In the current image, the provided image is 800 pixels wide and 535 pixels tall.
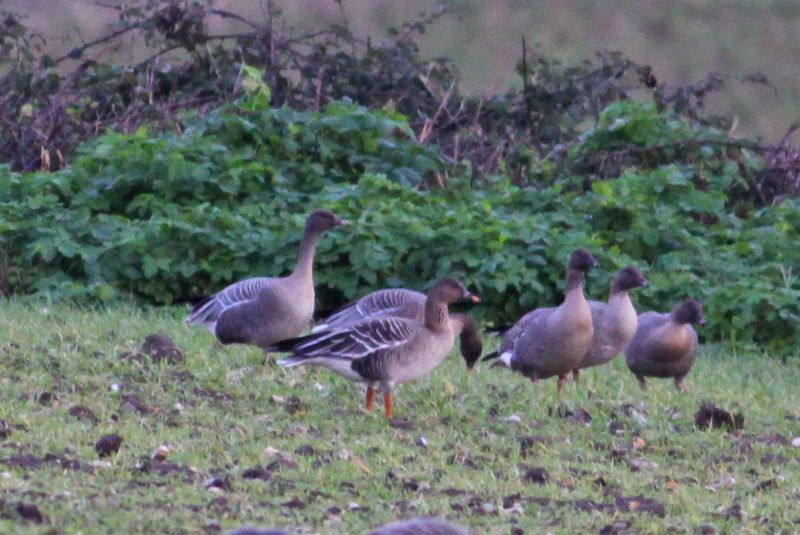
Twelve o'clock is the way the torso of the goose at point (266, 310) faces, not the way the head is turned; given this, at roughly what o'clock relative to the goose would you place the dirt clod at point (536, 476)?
The dirt clod is roughly at 2 o'clock from the goose.

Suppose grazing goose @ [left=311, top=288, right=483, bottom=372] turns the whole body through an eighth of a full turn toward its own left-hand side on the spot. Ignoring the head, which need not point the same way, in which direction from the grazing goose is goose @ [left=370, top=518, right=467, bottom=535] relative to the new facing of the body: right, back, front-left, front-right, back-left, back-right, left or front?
back-right

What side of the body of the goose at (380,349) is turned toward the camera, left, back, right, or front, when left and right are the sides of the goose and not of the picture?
right

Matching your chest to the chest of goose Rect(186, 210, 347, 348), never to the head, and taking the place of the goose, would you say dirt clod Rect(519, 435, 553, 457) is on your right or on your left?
on your right

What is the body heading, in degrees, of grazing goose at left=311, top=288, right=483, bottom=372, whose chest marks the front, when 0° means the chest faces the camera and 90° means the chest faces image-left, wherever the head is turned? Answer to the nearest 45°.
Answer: approximately 270°

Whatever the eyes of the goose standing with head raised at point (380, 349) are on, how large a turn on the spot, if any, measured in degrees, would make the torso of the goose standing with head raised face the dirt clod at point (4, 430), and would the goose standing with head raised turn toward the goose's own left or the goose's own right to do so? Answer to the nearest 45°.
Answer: approximately 135° to the goose's own right

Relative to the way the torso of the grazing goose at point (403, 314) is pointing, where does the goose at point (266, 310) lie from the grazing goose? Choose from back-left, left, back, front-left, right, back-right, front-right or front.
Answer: back

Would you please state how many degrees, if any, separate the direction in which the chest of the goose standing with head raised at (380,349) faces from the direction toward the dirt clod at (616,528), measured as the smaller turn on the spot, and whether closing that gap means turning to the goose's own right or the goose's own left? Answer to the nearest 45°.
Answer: approximately 45° to the goose's own right

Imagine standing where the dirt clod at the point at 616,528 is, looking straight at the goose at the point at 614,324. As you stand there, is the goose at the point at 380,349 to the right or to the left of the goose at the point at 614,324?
left

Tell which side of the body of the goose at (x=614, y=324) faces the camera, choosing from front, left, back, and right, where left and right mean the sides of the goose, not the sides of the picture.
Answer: right

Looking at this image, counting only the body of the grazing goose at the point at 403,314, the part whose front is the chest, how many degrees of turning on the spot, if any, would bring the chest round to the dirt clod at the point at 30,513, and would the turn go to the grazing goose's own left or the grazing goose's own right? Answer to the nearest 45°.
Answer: approximately 90° to the grazing goose's own right

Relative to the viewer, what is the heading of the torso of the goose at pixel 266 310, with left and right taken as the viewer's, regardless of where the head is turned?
facing to the right of the viewer

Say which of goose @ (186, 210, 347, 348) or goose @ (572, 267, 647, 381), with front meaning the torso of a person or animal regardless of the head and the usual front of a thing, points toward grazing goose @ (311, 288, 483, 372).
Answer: goose @ (186, 210, 347, 348)

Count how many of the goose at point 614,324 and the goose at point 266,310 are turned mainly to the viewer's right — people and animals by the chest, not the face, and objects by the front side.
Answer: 2
